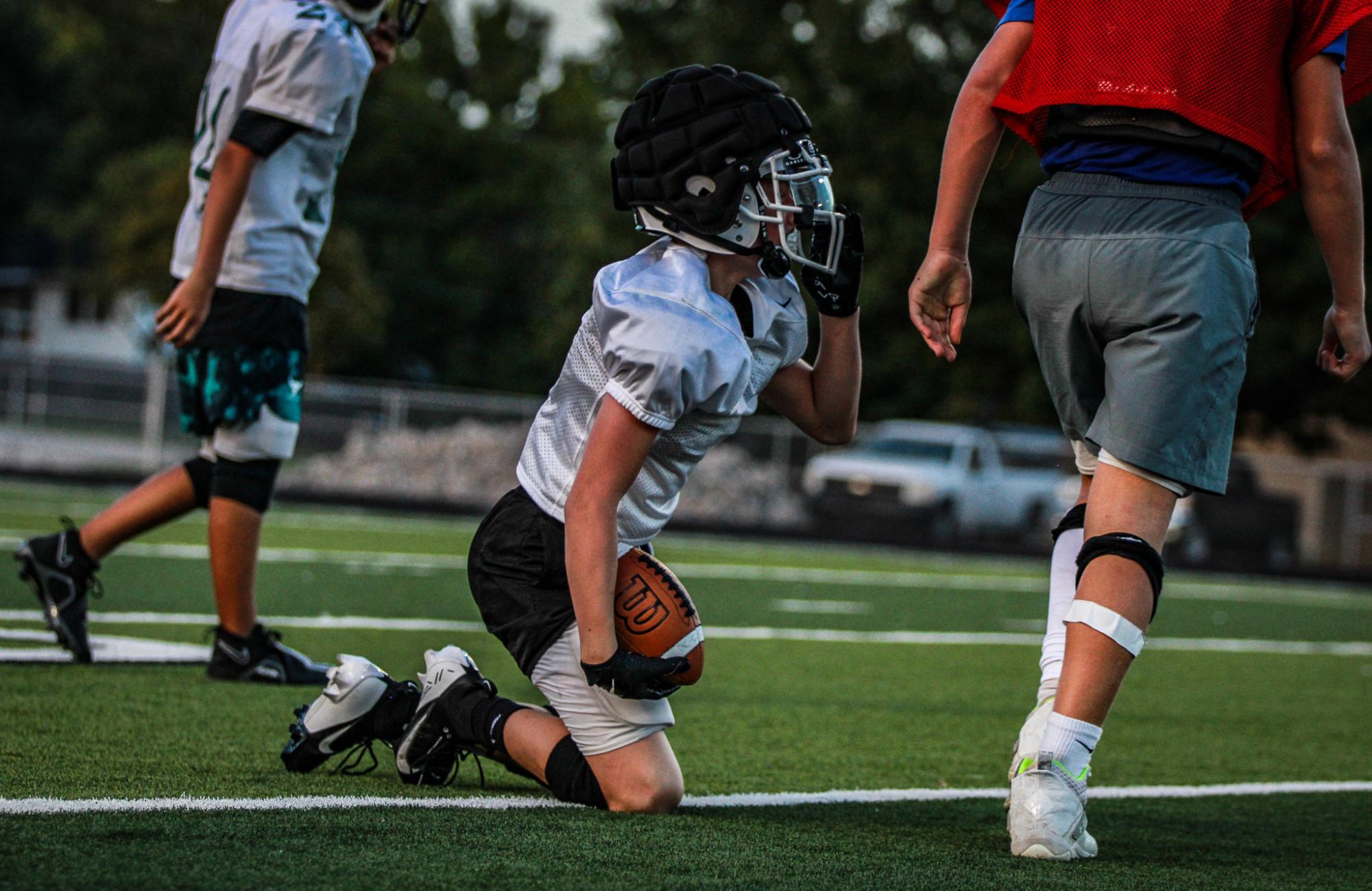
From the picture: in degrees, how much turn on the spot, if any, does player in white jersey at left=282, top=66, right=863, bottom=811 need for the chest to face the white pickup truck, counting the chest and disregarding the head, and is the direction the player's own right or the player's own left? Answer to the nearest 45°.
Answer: approximately 90° to the player's own left

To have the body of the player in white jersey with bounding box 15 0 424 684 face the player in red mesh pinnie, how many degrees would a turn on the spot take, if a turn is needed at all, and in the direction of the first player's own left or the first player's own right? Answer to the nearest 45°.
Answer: approximately 45° to the first player's own right

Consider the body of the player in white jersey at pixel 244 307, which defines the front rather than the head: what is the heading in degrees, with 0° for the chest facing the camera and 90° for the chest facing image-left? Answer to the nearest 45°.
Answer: approximately 270°

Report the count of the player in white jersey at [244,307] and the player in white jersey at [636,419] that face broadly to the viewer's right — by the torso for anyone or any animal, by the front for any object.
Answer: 2

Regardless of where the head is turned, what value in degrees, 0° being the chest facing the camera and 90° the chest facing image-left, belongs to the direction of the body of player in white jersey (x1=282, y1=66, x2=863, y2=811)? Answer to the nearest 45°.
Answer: approximately 270°

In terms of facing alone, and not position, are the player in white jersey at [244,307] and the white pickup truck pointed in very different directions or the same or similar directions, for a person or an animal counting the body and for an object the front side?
very different directions

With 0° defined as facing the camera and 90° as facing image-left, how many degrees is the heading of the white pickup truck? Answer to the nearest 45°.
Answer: approximately 45°

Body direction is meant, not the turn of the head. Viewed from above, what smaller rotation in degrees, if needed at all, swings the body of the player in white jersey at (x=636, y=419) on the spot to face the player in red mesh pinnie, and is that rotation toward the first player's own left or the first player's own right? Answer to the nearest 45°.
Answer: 0° — they already face them

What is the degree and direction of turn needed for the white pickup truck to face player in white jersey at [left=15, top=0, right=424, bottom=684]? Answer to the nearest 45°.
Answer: approximately 45° to its left

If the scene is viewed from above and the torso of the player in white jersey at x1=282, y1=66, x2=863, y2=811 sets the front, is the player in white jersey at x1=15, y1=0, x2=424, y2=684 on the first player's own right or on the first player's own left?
on the first player's own left

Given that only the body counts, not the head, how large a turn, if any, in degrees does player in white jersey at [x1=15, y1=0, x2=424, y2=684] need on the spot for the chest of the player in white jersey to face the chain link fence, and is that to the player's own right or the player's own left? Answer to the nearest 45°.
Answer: approximately 90° to the player's own left

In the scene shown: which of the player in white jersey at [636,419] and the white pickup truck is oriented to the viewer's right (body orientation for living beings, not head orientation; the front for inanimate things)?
the player in white jersey

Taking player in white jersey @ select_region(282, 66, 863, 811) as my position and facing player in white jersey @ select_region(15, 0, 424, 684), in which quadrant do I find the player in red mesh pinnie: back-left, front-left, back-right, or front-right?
back-right
